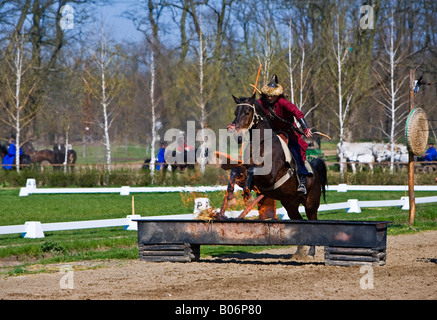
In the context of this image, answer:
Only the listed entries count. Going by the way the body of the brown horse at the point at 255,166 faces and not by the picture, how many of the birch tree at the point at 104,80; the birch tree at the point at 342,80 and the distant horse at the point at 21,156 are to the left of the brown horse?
0

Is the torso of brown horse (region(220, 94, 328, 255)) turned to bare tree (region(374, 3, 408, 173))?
no

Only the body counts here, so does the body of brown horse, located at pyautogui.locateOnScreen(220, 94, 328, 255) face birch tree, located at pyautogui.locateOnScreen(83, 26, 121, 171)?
no

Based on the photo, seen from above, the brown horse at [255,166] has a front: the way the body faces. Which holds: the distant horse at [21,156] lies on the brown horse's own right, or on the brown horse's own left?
on the brown horse's own right

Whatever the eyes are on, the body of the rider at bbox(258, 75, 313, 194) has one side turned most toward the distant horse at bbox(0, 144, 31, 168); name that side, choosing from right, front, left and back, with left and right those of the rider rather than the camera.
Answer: right

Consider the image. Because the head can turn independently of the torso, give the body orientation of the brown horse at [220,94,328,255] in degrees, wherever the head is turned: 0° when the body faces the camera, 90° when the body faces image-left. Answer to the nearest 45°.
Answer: approximately 45°

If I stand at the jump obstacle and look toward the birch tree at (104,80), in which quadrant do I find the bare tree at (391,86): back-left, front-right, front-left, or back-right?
front-right

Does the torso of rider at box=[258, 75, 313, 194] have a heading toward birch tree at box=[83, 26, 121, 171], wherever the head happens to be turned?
no

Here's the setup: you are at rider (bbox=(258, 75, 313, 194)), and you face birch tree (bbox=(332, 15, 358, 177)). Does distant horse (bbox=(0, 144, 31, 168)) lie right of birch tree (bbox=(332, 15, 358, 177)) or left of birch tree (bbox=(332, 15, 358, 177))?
left

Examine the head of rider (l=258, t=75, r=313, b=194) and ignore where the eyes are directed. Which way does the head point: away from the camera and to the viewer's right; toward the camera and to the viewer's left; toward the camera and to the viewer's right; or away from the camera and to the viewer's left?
toward the camera and to the viewer's left
